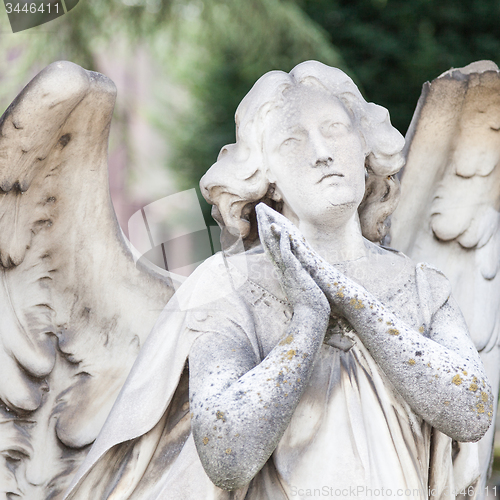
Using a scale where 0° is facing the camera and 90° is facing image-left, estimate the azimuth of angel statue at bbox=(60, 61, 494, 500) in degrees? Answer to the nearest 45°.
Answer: approximately 0°
